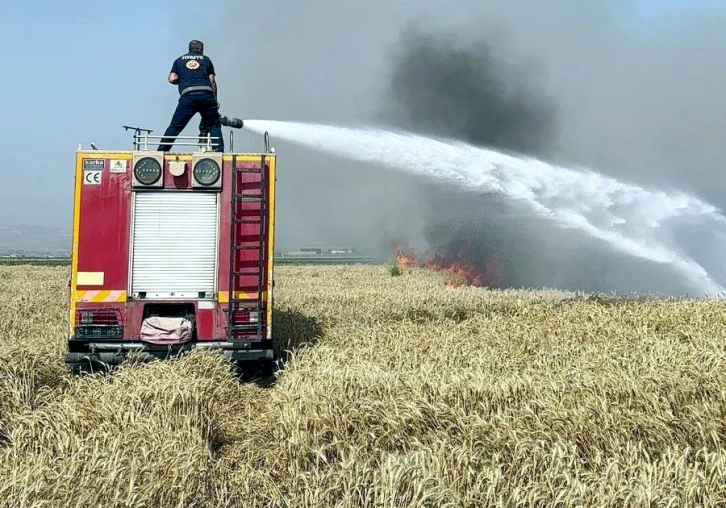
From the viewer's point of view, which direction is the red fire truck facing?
away from the camera

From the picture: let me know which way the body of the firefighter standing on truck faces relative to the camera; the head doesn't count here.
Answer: away from the camera
